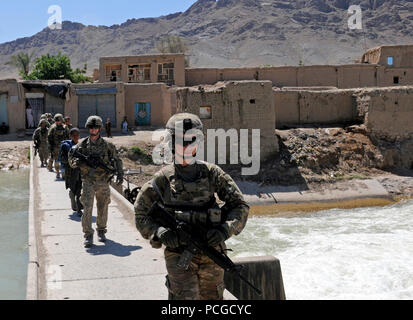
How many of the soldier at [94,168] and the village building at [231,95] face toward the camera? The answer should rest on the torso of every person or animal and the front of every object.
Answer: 2

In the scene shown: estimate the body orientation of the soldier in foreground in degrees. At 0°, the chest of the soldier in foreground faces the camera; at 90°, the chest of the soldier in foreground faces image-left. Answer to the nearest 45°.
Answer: approximately 0°

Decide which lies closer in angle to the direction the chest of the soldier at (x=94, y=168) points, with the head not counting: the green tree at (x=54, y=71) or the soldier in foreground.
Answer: the soldier in foreground

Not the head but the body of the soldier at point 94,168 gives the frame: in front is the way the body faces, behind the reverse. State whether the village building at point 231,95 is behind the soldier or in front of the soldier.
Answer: behind

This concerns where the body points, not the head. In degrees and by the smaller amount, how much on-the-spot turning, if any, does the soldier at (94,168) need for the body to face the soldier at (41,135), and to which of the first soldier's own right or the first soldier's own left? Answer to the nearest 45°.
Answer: approximately 180°

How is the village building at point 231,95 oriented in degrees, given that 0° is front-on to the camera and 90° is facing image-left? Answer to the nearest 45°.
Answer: approximately 0°

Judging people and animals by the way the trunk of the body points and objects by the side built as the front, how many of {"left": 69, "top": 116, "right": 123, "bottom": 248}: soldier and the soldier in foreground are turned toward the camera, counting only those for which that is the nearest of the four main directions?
2

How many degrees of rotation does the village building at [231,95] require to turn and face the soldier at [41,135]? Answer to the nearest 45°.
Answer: approximately 45° to its right

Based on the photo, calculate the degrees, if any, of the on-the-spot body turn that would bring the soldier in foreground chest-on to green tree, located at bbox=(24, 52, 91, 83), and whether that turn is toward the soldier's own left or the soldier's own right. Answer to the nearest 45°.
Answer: approximately 180°
